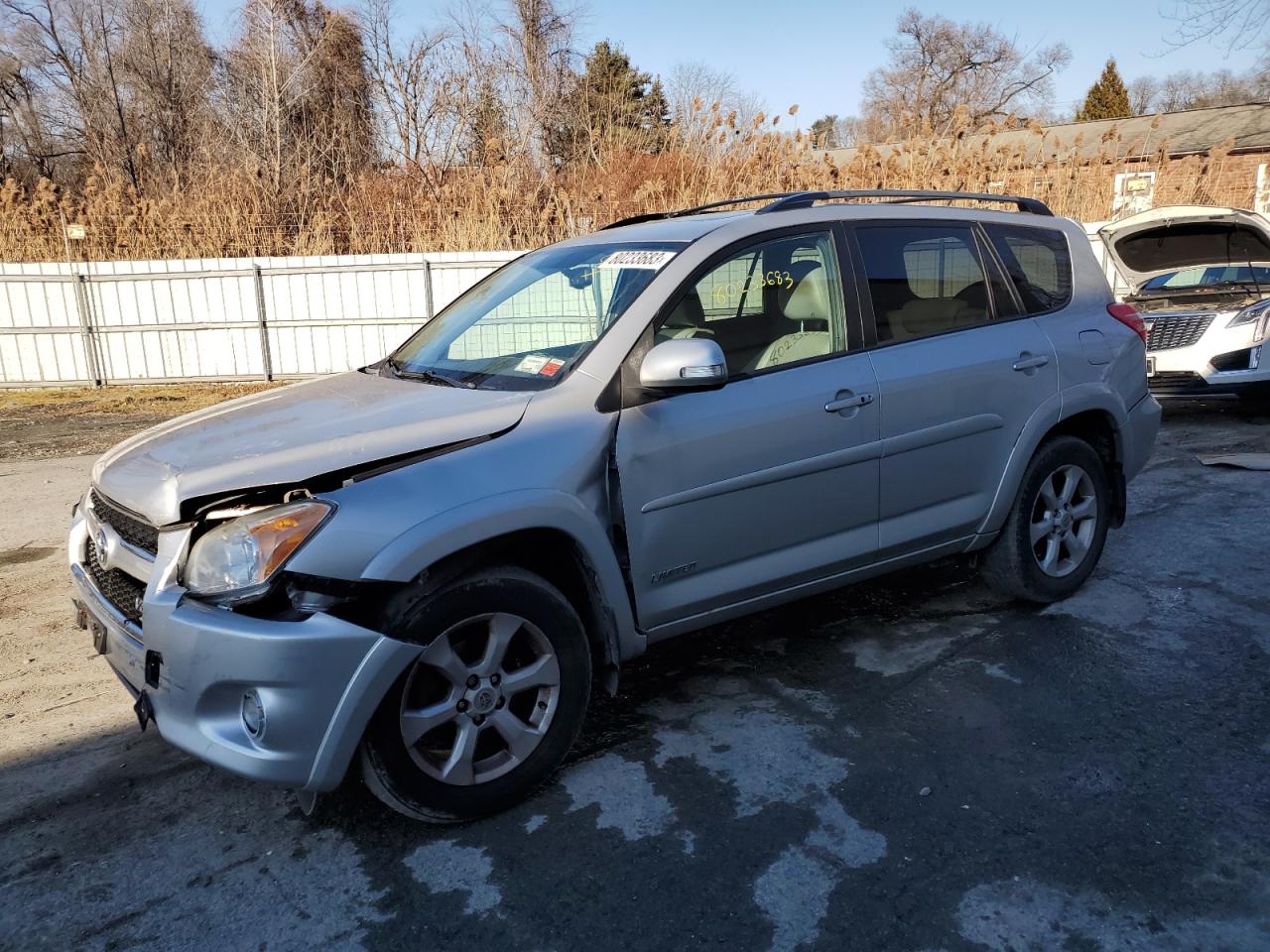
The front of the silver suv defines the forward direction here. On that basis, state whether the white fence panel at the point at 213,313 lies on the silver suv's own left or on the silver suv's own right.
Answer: on the silver suv's own right

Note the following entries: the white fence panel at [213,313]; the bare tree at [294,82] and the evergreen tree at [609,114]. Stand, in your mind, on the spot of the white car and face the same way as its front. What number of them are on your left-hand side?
0

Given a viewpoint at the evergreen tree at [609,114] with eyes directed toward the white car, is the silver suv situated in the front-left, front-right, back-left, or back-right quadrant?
front-right

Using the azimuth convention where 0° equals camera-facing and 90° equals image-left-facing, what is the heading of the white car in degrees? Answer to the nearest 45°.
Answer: approximately 45°

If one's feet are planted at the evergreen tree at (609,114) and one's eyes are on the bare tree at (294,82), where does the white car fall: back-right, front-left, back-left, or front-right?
back-left

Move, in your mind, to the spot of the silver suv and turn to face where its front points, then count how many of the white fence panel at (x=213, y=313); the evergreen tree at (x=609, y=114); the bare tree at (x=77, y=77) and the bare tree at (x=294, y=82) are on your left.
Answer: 0

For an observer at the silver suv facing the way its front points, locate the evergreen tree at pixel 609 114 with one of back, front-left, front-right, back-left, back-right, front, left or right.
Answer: back-right

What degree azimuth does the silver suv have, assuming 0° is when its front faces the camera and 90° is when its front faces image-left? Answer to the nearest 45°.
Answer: approximately 45°

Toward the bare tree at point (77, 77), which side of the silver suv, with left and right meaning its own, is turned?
right

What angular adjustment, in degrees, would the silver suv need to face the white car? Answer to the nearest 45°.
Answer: approximately 180°

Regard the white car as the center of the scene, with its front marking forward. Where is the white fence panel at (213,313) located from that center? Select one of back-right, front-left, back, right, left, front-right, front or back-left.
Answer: front-right

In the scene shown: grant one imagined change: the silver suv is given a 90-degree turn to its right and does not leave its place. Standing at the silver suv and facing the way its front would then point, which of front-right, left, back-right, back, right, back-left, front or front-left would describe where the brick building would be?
right

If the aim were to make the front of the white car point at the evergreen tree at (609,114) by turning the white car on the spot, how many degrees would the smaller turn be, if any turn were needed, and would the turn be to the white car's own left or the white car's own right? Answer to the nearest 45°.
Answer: approximately 90° to the white car's own right

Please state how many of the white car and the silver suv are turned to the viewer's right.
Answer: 0

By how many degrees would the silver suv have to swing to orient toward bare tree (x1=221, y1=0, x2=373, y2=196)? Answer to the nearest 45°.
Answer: approximately 135° to its right
